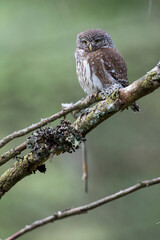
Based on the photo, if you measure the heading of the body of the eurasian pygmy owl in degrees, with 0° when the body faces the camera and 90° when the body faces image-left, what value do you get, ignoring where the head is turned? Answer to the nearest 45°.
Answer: approximately 45°
